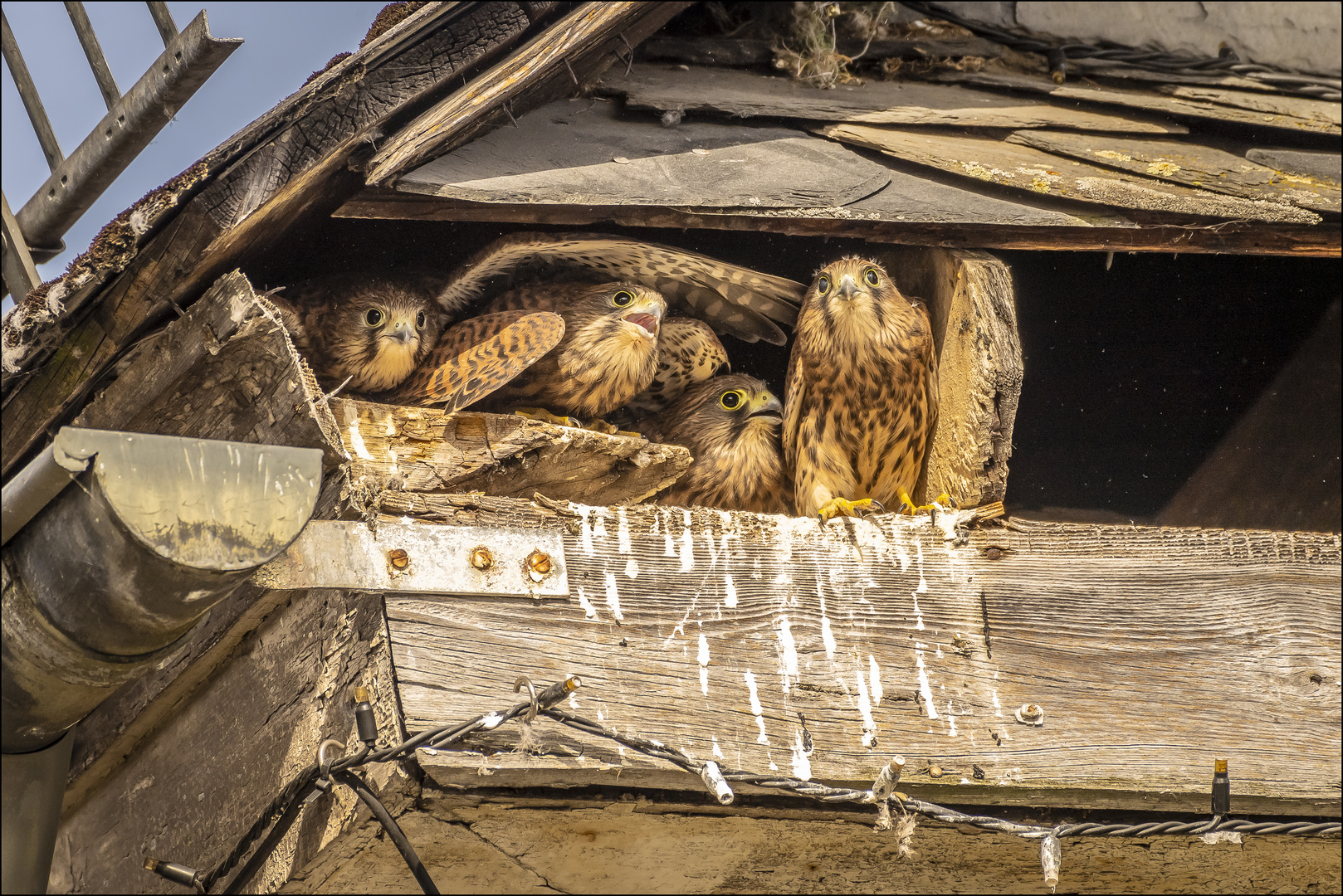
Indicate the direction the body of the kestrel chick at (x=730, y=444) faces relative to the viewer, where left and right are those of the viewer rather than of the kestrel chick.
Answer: facing the viewer and to the right of the viewer

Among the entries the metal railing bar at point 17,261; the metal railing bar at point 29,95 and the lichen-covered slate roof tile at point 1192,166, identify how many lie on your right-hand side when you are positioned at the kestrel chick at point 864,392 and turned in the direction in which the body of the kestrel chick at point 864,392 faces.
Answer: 2

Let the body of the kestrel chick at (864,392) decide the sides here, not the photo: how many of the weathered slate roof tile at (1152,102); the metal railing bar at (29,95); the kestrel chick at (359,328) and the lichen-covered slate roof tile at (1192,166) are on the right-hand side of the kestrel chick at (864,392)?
2

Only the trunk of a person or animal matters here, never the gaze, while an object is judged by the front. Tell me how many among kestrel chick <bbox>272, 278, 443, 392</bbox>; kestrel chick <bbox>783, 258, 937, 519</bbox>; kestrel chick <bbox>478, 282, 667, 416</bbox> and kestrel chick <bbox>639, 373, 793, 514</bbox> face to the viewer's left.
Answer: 0

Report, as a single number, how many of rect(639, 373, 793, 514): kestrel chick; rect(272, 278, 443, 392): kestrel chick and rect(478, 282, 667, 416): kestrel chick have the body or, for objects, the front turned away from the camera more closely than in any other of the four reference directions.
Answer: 0

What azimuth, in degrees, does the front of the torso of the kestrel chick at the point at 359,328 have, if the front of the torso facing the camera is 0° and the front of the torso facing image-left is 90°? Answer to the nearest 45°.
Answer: approximately 315°

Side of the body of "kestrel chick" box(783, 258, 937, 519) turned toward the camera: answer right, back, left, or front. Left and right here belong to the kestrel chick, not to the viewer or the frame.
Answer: front

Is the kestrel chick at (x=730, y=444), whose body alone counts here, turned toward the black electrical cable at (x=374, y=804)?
no

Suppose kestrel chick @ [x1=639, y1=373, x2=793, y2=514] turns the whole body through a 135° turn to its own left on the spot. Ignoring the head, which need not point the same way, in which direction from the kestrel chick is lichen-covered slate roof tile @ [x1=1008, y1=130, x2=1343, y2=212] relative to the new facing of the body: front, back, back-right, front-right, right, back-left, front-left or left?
right

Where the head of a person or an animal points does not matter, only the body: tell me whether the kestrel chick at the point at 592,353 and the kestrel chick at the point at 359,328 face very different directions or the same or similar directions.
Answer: same or similar directions

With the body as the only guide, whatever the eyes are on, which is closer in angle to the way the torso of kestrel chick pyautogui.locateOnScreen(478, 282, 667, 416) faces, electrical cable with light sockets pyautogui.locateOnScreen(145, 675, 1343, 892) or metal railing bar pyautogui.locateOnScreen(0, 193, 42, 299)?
the electrical cable with light sockets

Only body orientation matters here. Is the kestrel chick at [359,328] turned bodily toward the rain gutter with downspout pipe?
no

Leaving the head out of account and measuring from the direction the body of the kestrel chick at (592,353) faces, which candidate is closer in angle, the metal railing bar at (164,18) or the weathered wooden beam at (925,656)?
the weathered wooden beam

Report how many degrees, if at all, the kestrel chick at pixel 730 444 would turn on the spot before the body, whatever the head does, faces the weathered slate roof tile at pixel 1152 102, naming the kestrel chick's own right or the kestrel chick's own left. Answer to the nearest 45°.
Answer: approximately 90° to the kestrel chick's own left

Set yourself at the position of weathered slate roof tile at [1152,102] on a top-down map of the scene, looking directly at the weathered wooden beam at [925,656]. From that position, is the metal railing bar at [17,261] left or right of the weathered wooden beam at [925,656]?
right
